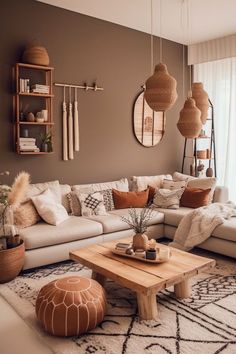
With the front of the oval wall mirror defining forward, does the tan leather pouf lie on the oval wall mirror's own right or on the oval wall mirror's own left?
on the oval wall mirror's own right

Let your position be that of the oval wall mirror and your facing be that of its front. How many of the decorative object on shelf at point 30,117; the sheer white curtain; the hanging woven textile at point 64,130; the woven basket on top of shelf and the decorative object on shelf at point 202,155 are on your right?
3

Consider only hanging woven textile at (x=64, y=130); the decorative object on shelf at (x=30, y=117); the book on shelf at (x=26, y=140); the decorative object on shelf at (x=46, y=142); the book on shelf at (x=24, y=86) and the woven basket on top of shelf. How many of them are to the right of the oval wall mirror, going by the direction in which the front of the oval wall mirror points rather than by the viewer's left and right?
6

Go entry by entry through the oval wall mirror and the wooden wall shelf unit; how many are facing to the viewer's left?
0

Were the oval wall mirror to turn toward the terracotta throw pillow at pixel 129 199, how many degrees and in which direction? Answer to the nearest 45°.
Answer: approximately 45° to its right

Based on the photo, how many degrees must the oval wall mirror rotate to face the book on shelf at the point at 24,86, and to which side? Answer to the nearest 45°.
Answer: approximately 90° to its right

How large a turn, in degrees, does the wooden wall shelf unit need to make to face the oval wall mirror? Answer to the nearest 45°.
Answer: approximately 90° to its left

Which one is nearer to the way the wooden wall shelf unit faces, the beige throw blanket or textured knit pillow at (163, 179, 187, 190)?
the beige throw blanket

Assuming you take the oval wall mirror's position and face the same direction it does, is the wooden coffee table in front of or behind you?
in front

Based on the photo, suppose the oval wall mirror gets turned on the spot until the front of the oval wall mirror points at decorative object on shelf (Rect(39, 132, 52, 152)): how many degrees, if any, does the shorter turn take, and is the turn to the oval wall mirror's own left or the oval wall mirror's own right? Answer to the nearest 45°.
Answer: approximately 90° to the oval wall mirror's own right

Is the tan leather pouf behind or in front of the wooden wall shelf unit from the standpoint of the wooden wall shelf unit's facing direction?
in front

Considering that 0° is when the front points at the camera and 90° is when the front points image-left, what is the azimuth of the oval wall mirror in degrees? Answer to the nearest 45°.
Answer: approximately 315°

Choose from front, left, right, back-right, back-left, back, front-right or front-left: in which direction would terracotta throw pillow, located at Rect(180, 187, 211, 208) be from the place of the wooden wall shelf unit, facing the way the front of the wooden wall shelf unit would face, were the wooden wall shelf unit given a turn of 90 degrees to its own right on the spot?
back-left
